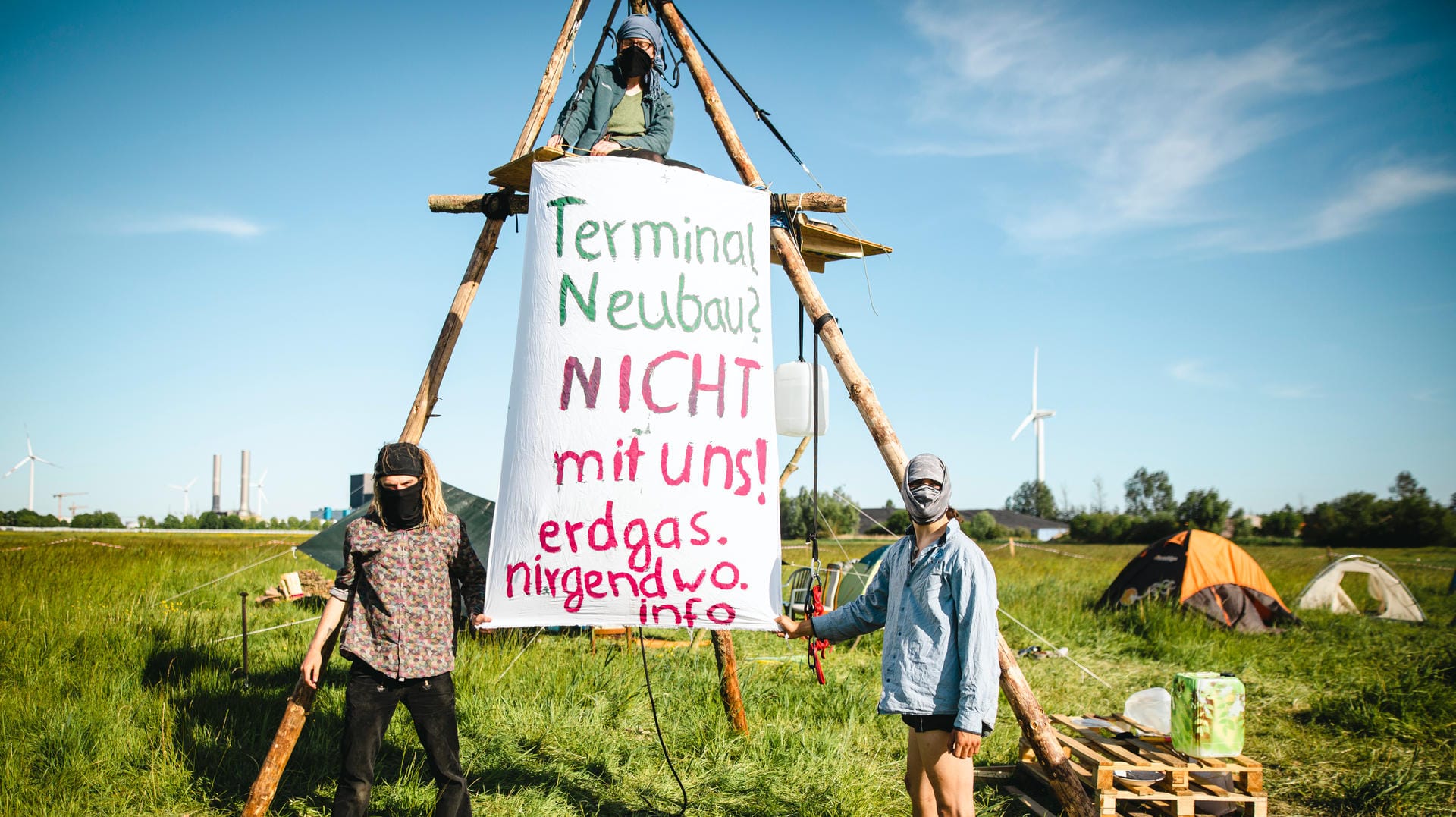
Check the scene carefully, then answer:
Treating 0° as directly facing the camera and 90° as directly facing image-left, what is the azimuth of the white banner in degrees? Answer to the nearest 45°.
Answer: approximately 0°

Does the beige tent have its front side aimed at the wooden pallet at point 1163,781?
yes

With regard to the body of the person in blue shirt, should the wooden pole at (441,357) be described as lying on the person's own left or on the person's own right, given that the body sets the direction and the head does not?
on the person's own right

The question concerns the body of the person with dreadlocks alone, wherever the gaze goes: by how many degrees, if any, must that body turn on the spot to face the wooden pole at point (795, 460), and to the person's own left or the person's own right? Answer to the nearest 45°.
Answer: approximately 135° to the person's own left
